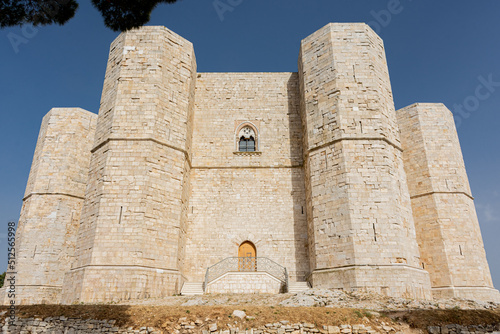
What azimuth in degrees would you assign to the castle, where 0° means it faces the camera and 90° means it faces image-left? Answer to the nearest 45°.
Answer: approximately 0°

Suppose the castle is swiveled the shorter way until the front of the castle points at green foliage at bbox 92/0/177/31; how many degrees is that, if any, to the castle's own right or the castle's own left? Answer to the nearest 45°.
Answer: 0° — it already faces it

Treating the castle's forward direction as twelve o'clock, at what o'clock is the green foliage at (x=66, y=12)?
The green foliage is roughly at 1 o'clock from the castle.
